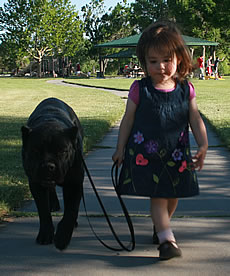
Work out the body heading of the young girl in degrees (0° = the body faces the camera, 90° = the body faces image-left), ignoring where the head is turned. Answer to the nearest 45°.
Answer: approximately 0°

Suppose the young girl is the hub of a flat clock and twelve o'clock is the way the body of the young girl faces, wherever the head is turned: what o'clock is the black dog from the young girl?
The black dog is roughly at 3 o'clock from the young girl.

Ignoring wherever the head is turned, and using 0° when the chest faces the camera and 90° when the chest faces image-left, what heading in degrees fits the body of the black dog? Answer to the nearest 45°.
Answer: approximately 0°

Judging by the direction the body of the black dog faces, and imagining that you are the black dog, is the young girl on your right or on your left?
on your left

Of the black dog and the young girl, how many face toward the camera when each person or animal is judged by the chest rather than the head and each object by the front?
2
